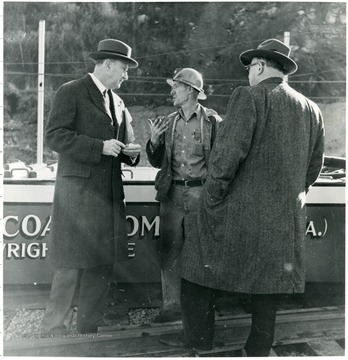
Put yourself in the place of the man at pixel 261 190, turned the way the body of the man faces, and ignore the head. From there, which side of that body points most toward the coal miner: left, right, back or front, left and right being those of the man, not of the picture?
front

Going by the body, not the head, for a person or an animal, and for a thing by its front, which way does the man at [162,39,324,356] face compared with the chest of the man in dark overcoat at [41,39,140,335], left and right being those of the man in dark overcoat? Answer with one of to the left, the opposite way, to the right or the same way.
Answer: the opposite way

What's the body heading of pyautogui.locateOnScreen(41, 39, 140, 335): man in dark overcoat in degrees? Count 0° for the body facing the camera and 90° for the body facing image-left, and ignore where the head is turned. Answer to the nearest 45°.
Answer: approximately 315°

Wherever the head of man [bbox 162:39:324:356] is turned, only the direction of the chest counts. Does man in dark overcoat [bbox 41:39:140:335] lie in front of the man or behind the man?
in front

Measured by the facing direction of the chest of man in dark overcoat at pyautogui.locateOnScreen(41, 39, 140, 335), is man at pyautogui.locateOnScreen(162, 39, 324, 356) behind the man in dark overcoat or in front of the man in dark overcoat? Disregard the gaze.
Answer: in front

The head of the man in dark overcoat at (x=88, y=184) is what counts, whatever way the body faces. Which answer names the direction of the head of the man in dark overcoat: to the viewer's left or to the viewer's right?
to the viewer's right

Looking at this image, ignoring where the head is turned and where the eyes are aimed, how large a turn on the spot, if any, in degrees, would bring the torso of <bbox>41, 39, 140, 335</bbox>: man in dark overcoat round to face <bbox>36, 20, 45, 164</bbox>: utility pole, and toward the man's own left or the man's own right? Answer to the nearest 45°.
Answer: approximately 180°

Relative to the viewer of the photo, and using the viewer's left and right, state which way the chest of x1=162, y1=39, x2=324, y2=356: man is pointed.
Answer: facing away from the viewer and to the left of the viewer

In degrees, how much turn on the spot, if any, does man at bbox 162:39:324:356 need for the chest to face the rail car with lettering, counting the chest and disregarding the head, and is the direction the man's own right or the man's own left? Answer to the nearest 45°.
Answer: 0° — they already face it
